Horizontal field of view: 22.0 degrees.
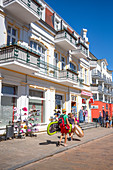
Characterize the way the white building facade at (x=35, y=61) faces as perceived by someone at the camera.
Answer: facing the viewer and to the right of the viewer
